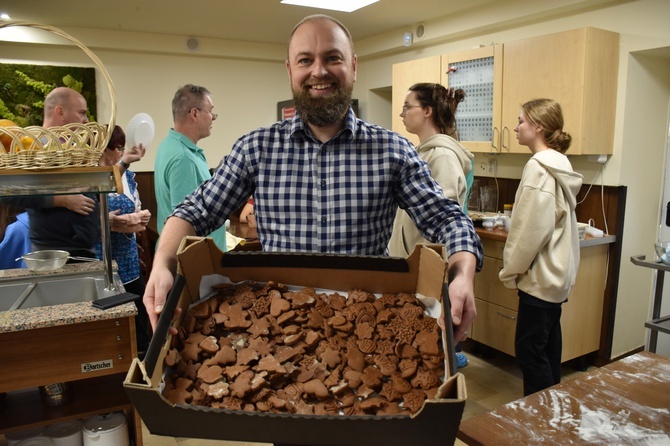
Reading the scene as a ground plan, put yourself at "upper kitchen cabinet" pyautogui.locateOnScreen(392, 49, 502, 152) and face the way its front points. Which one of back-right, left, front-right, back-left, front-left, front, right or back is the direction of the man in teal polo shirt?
front

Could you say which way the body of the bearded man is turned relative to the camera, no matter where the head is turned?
toward the camera

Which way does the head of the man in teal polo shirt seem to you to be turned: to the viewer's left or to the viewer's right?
to the viewer's right

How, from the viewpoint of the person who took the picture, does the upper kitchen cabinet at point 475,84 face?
facing the viewer and to the left of the viewer

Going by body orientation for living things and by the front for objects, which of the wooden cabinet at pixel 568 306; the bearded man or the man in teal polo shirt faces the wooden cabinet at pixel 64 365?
the wooden cabinet at pixel 568 306

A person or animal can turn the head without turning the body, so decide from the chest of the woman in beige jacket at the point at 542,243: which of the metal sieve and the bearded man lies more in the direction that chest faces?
the metal sieve

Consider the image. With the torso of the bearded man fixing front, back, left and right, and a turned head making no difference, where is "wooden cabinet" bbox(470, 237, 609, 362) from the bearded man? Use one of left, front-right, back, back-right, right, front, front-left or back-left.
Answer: back-left

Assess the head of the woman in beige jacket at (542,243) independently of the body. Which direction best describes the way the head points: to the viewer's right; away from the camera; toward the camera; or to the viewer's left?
to the viewer's left

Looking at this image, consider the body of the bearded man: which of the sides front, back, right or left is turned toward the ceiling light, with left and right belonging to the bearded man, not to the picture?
back

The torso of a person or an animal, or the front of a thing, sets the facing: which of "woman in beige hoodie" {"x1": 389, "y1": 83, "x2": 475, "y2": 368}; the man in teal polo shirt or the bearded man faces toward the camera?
the bearded man

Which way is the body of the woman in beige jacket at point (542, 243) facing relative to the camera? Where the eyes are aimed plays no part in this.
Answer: to the viewer's left

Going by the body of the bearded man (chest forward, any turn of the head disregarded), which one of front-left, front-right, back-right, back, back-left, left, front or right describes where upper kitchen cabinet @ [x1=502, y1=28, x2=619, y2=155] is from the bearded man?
back-left

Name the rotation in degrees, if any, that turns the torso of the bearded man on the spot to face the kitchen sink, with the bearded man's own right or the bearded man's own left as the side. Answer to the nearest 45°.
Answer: approximately 135° to the bearded man's own right

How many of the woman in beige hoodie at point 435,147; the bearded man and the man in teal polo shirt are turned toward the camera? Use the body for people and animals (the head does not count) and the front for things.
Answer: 1

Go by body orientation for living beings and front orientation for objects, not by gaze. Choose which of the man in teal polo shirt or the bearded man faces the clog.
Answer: the man in teal polo shirt
